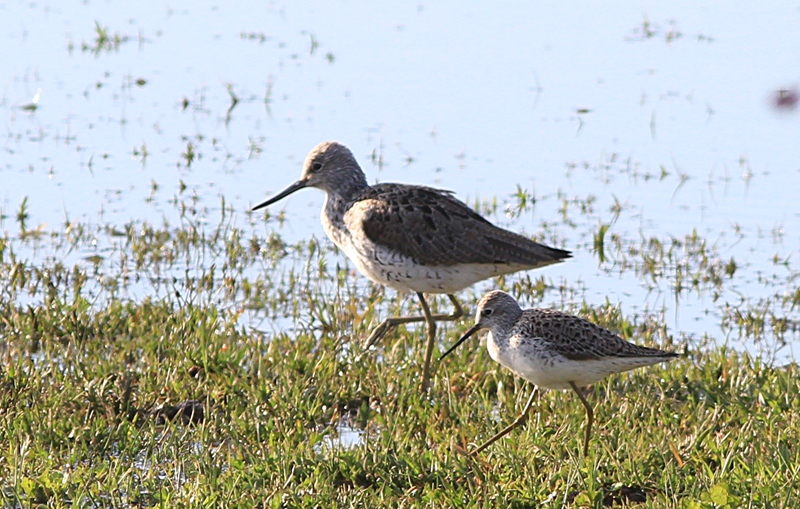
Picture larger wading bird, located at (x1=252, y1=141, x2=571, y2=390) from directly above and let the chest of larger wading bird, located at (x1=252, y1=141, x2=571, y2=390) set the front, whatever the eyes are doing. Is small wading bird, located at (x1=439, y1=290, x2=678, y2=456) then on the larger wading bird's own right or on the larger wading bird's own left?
on the larger wading bird's own left

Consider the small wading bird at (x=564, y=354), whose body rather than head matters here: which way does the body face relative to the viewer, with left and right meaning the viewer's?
facing to the left of the viewer

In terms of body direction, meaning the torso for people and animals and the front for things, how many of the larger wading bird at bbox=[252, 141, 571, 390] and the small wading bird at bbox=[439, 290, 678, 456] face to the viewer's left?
2

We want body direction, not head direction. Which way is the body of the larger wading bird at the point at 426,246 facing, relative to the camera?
to the viewer's left

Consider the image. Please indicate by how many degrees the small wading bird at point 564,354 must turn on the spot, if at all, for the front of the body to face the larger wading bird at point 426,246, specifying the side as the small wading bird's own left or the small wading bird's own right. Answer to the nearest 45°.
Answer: approximately 45° to the small wading bird's own right
